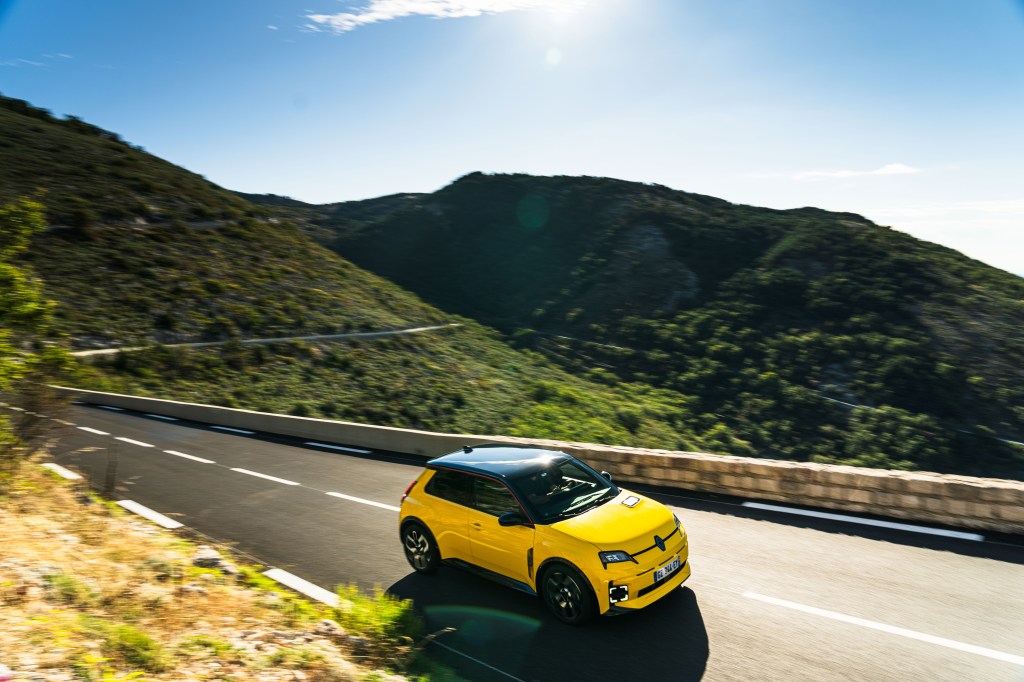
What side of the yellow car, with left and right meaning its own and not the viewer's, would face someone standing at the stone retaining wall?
left

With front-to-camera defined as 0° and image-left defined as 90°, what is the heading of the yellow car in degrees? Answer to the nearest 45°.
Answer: approximately 315°
